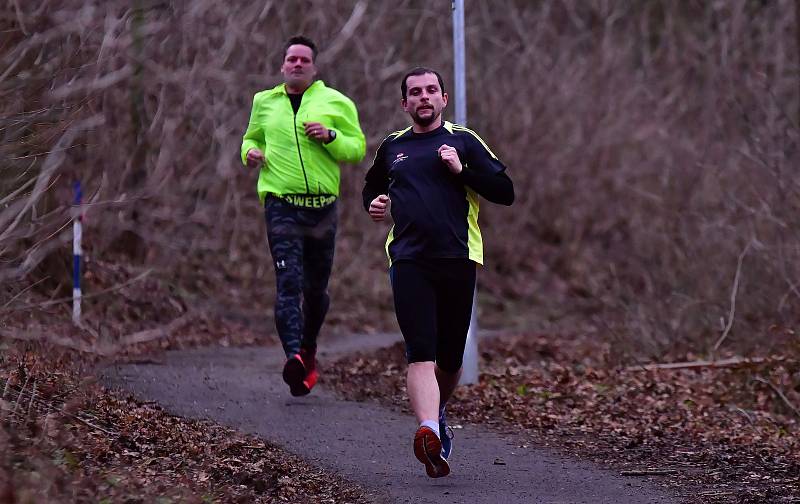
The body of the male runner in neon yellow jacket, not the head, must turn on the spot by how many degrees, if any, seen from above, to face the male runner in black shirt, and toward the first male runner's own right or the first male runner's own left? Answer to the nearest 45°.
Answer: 0° — they already face them

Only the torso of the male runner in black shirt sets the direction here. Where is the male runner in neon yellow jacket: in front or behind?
behind

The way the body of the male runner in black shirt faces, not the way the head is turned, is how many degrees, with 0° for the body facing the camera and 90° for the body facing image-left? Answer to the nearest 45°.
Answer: approximately 0°

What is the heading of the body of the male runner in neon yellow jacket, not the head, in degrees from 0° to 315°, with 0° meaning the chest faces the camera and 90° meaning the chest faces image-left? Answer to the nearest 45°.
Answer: approximately 0°

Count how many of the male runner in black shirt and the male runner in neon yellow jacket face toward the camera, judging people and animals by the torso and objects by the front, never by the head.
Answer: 2
